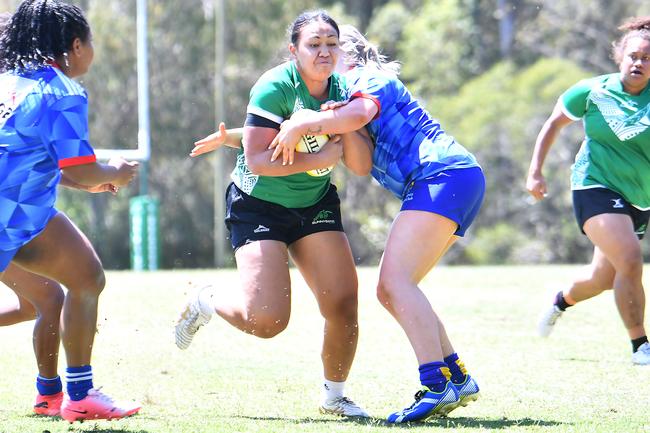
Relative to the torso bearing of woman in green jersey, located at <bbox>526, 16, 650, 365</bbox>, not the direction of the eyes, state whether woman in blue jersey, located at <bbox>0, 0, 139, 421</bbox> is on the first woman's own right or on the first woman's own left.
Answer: on the first woman's own right

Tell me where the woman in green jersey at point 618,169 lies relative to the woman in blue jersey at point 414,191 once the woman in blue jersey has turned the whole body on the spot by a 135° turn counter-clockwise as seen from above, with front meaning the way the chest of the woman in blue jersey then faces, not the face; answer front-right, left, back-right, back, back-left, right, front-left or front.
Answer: left

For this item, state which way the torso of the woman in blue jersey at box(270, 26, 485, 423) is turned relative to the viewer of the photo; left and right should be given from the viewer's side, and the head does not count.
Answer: facing to the left of the viewer

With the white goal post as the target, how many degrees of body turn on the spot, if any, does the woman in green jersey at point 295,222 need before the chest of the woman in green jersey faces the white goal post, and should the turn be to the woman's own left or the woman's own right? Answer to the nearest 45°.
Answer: approximately 135° to the woman's own left

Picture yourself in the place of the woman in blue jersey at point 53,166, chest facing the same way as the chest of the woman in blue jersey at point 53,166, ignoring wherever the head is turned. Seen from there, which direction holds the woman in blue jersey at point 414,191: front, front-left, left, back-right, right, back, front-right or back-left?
front-right

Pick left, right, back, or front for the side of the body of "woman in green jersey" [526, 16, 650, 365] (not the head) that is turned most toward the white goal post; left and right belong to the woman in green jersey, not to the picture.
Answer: back

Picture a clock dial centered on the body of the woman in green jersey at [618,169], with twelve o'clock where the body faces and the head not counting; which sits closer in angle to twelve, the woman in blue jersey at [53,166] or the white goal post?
the woman in blue jersey

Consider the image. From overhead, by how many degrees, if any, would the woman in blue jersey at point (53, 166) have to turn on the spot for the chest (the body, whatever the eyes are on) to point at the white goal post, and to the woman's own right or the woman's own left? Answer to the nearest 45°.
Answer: approximately 45° to the woman's own left

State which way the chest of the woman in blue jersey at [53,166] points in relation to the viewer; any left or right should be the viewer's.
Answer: facing away from the viewer and to the right of the viewer

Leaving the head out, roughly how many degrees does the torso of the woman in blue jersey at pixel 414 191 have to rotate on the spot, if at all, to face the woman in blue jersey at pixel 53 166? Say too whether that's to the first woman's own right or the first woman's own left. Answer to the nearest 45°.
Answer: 0° — they already face them
